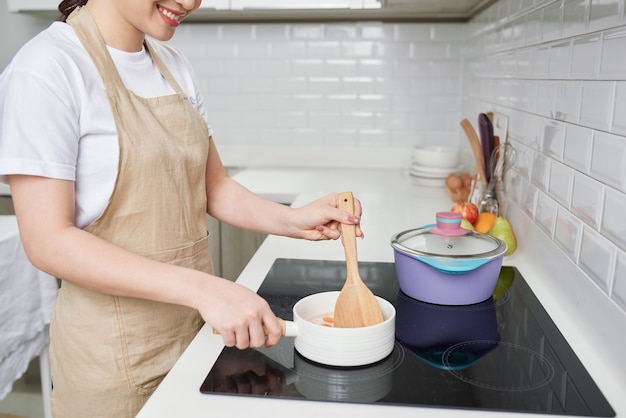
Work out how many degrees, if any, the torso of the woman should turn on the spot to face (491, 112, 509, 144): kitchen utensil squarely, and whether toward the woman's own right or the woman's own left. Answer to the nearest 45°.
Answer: approximately 90° to the woman's own left

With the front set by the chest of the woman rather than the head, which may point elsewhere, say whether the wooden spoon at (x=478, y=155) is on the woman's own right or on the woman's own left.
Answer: on the woman's own left

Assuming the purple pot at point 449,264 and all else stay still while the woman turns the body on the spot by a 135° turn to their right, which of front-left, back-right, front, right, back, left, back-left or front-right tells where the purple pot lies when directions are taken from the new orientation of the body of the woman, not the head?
back

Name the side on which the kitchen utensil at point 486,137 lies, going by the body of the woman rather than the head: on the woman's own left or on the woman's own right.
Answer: on the woman's own left

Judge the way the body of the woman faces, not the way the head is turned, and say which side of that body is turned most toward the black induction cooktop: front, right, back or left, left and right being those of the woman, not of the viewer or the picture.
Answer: front

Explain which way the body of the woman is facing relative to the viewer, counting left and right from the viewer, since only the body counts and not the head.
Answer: facing the viewer and to the right of the viewer

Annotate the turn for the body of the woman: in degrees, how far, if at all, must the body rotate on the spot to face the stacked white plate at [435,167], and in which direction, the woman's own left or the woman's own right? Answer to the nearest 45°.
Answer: approximately 90° to the woman's own left

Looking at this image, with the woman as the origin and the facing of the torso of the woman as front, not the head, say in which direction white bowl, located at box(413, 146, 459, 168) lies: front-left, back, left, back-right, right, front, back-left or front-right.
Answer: left

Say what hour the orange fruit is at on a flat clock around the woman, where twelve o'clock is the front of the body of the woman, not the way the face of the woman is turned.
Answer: The orange fruit is roughly at 10 o'clock from the woman.
